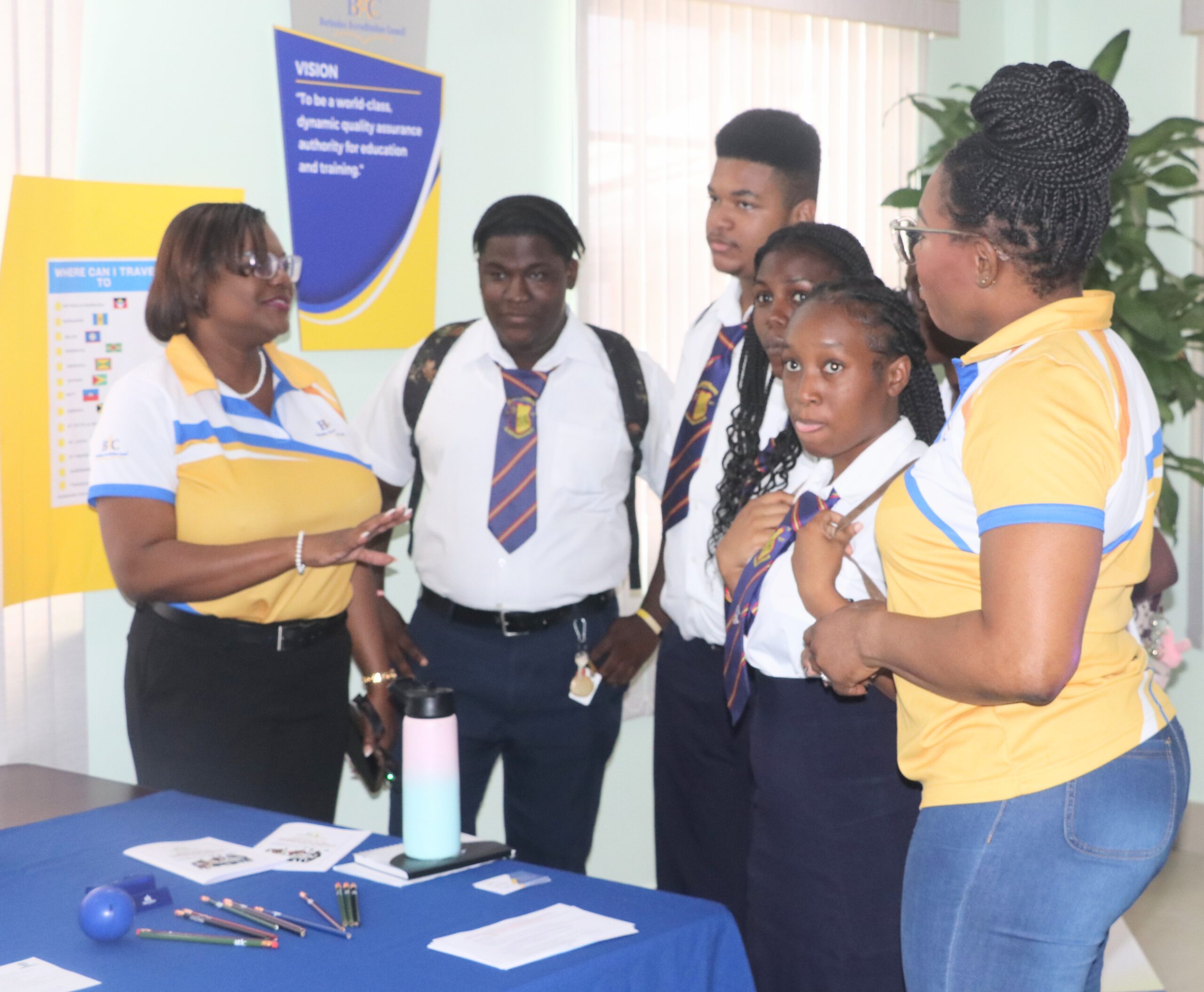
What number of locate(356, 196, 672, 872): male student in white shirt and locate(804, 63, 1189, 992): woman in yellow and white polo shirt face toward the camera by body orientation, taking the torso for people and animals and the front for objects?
1

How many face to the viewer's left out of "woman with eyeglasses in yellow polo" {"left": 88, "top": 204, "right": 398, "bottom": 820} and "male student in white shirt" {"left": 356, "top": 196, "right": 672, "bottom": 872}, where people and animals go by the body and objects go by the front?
0

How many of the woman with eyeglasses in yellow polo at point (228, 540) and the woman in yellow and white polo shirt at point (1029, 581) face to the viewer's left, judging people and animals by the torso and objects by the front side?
1

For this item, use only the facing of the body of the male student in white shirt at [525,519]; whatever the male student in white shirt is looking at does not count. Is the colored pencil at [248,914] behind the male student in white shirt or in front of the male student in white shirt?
in front

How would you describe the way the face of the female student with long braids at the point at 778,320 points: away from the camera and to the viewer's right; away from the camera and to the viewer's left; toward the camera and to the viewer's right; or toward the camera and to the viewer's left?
toward the camera and to the viewer's left

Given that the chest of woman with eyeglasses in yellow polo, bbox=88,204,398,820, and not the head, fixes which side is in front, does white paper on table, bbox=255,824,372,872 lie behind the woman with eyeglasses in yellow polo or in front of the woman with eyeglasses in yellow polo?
in front

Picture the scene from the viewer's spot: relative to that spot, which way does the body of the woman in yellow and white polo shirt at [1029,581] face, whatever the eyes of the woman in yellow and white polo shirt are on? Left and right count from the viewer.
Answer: facing to the left of the viewer

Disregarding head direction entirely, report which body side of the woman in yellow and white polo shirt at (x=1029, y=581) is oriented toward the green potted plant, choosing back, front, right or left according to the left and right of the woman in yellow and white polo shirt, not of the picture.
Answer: right

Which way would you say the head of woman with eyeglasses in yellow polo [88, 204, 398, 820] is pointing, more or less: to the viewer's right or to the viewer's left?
to the viewer's right

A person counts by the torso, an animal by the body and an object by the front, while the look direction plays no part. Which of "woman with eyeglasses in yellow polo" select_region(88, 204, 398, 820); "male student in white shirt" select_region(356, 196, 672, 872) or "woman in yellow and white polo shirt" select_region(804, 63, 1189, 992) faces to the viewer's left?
the woman in yellow and white polo shirt

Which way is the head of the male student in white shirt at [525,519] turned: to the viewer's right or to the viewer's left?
to the viewer's left

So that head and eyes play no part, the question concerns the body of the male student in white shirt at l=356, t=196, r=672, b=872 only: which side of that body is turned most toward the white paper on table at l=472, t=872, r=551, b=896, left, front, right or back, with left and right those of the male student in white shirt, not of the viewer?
front

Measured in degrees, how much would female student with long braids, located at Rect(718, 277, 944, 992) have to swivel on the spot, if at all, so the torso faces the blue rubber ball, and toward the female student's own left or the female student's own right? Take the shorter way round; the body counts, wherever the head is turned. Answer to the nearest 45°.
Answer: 0° — they already face it
